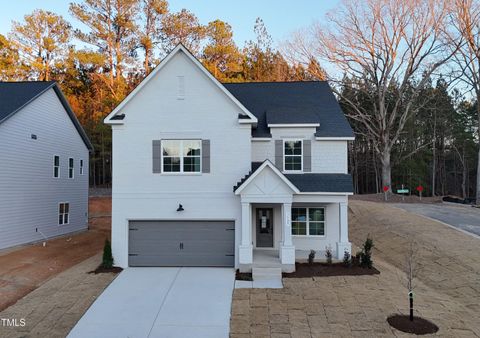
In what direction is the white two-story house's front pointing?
toward the camera

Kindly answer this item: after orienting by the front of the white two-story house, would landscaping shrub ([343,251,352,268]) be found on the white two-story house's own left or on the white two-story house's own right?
on the white two-story house's own left
